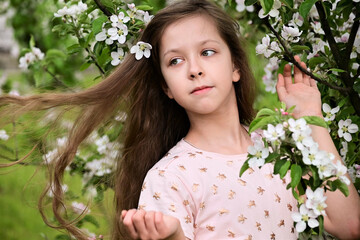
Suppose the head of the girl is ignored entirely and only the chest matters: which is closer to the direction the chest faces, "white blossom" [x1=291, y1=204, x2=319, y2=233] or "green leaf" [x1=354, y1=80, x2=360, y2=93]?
the white blossom

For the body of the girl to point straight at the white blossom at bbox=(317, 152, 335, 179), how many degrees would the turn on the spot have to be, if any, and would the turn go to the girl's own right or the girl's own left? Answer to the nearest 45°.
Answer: approximately 45° to the girl's own left

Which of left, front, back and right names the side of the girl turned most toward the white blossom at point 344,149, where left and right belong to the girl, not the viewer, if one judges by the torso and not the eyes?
left

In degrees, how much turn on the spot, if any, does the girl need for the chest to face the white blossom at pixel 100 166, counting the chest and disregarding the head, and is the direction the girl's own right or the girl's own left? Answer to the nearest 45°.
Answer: approximately 135° to the girl's own right

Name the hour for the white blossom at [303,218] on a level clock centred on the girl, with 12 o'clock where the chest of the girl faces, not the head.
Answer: The white blossom is roughly at 11 o'clock from the girl.

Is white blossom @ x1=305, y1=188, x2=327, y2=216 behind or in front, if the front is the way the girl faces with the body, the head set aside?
in front

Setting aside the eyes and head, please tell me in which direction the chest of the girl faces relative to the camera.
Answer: toward the camera

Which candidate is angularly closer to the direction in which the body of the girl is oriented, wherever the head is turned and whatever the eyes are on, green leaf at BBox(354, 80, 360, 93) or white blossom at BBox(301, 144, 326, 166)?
the white blossom

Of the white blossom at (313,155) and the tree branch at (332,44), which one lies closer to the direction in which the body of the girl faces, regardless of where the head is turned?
the white blossom

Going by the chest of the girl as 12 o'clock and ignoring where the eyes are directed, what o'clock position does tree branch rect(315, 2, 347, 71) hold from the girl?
The tree branch is roughly at 8 o'clock from the girl.

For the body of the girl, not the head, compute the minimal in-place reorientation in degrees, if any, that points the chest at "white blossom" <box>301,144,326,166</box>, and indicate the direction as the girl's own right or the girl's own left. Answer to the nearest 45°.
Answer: approximately 45° to the girl's own left
